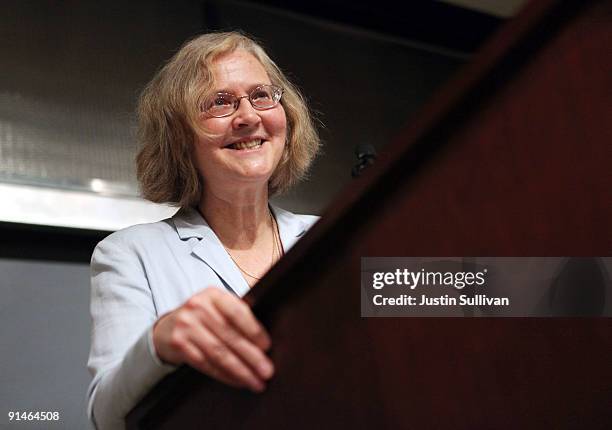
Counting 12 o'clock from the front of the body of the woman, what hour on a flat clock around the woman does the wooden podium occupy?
The wooden podium is roughly at 1 o'clock from the woman.

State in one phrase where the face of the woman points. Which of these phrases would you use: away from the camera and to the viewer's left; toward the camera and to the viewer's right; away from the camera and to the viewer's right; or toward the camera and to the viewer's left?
toward the camera and to the viewer's right

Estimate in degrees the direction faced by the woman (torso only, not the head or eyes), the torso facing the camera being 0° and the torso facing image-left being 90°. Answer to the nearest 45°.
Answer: approximately 315°
